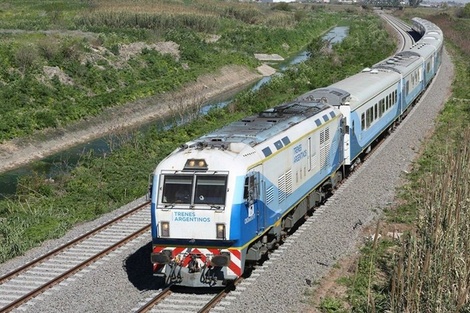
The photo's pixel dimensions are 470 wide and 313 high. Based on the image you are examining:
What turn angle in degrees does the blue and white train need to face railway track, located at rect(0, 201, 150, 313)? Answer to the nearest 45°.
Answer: approximately 45° to its right

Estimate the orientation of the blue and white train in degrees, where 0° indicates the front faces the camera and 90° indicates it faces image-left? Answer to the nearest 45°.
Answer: approximately 45°
